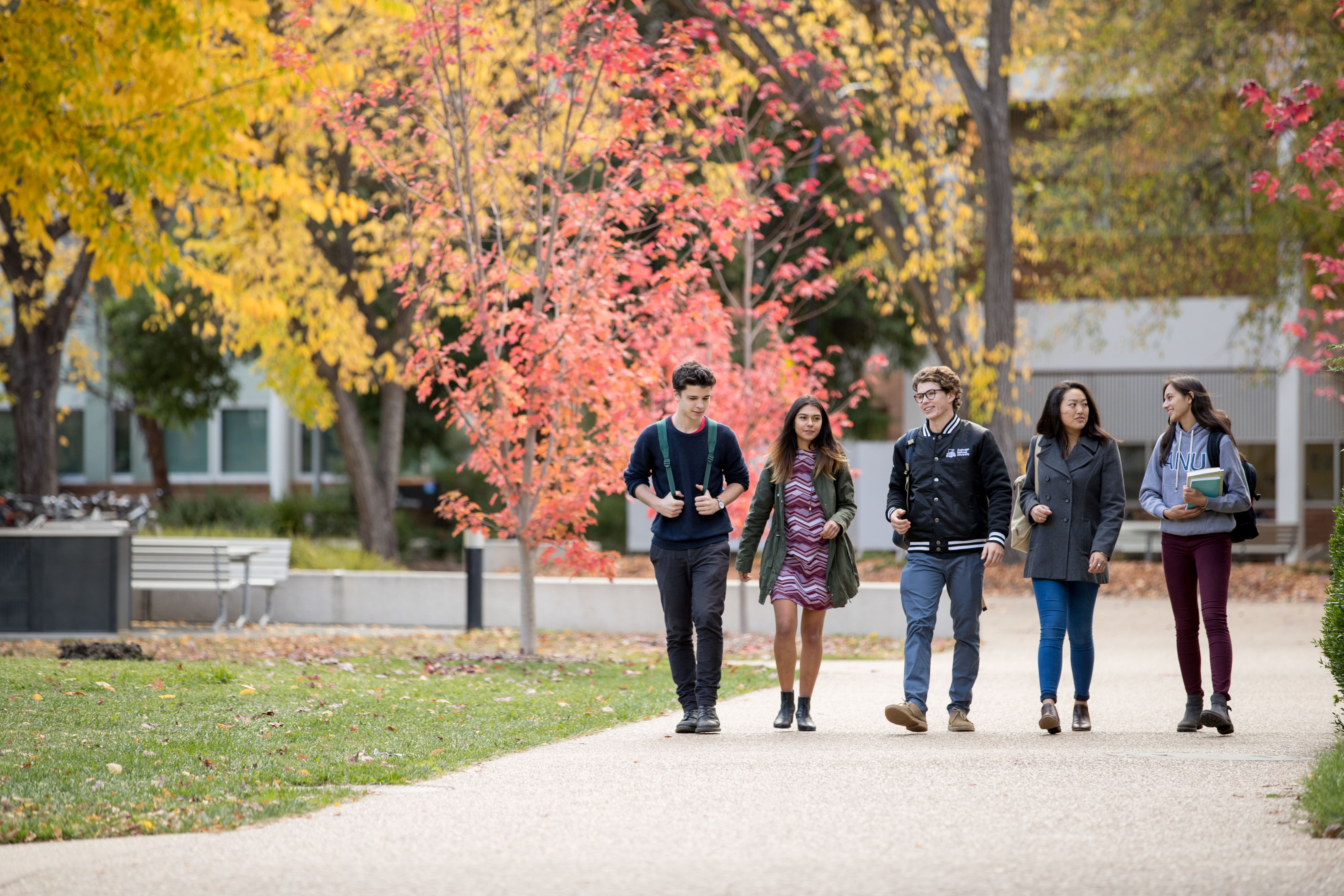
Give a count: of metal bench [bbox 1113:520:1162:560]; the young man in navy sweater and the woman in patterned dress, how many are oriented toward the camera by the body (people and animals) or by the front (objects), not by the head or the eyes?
3

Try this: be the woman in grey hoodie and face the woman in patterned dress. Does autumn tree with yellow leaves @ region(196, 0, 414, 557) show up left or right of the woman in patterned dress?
right

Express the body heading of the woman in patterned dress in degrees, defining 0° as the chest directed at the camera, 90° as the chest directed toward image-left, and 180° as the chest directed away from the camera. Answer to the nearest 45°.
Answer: approximately 0°

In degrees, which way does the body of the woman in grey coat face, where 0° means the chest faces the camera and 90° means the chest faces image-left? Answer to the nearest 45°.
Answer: approximately 0°

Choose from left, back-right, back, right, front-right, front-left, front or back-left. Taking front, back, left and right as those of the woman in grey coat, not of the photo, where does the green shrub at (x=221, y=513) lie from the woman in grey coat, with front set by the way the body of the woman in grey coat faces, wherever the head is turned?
back-right

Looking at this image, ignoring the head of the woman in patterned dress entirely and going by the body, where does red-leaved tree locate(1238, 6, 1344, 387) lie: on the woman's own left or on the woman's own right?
on the woman's own left
